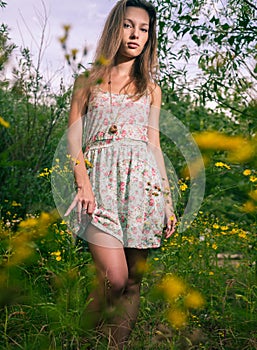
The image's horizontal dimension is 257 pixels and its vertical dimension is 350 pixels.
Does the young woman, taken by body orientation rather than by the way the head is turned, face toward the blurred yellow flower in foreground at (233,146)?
yes

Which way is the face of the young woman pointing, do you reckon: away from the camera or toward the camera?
toward the camera

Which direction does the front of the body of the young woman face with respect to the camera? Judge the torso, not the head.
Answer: toward the camera

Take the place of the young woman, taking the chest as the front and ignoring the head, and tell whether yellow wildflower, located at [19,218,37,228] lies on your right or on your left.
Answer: on your right
